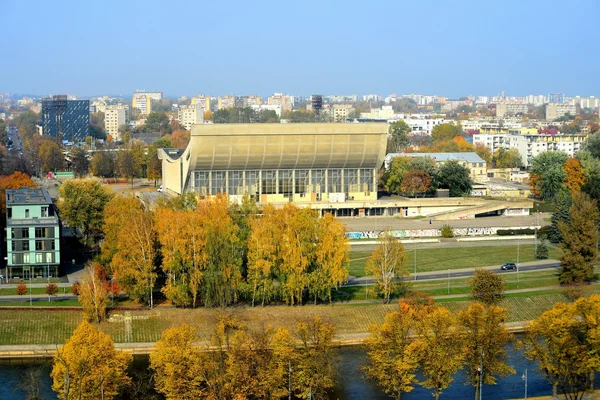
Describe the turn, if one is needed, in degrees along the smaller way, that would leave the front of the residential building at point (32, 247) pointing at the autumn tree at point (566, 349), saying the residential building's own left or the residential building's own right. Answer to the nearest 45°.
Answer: approximately 45° to the residential building's own left

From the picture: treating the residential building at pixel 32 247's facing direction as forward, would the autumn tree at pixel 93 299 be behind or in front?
in front

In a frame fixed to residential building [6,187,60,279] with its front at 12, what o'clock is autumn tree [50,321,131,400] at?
The autumn tree is roughly at 12 o'clock from the residential building.

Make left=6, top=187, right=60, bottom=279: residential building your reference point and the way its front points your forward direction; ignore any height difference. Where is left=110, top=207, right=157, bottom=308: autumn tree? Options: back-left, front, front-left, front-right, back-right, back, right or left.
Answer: front-left

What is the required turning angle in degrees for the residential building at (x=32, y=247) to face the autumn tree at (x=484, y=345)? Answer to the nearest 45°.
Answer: approximately 45° to its left

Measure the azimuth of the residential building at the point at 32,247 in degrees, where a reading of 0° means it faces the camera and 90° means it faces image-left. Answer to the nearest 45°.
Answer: approximately 0°

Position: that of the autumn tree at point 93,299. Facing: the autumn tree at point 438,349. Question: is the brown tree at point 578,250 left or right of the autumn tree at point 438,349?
left

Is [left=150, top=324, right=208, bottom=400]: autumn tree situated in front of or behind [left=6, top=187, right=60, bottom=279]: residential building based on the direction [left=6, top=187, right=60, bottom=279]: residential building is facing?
in front

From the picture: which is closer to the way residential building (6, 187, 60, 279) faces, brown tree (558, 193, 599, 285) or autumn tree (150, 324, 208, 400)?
the autumn tree

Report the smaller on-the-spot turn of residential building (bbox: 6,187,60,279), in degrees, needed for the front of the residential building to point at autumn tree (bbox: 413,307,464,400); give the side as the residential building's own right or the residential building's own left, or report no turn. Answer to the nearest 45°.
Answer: approximately 45° to the residential building's own left

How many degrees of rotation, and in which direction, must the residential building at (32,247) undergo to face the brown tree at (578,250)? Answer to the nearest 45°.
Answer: approximately 90° to its left
